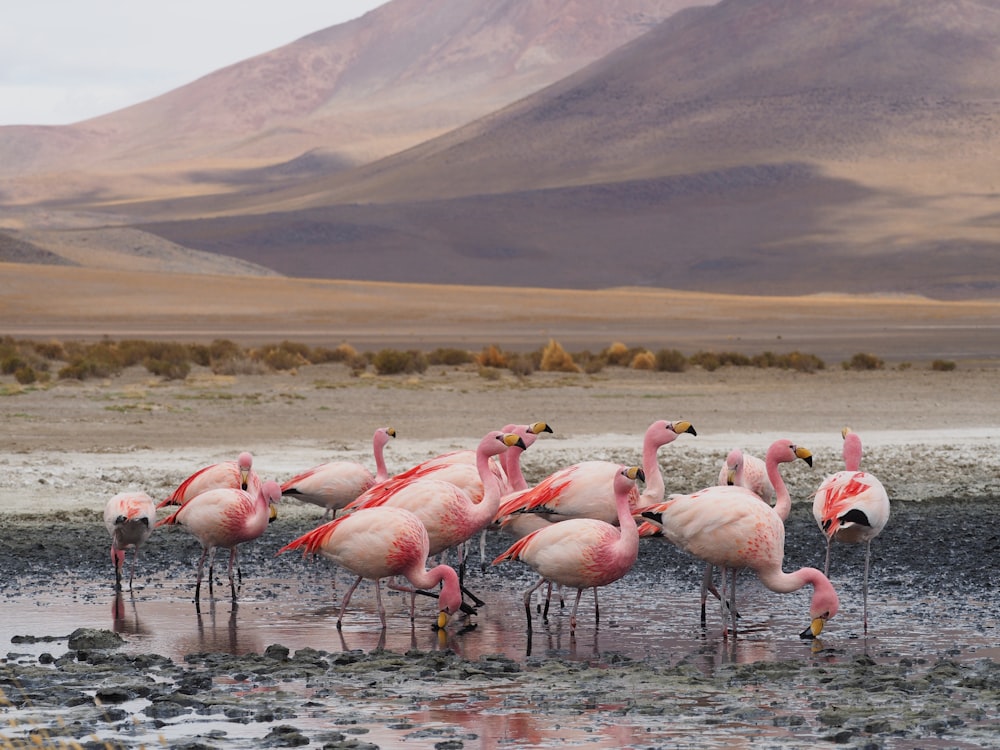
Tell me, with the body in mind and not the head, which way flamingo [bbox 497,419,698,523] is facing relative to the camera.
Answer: to the viewer's right

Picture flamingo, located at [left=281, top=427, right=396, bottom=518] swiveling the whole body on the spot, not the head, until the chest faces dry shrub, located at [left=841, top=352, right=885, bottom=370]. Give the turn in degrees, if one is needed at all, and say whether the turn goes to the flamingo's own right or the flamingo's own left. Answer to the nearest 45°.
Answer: approximately 45° to the flamingo's own left

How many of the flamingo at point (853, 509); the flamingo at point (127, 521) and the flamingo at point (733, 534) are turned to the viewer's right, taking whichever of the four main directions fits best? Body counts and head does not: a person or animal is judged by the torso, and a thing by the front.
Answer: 1

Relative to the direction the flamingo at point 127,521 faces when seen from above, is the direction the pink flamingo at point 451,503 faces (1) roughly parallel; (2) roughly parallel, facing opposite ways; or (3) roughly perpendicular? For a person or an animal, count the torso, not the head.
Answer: roughly perpendicular

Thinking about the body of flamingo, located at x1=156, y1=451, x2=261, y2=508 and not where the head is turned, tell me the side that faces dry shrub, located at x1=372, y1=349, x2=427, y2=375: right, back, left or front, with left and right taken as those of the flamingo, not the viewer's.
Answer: left

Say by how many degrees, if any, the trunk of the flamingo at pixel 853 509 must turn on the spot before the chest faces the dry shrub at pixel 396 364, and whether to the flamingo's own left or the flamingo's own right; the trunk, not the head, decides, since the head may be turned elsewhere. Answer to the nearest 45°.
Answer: approximately 45° to the flamingo's own left

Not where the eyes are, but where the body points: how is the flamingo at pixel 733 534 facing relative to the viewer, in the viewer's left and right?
facing to the right of the viewer

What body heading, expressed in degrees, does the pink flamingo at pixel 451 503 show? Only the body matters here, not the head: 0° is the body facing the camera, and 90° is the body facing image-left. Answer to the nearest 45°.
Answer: approximately 270°

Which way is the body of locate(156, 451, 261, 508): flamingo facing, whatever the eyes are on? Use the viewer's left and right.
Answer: facing to the right of the viewer

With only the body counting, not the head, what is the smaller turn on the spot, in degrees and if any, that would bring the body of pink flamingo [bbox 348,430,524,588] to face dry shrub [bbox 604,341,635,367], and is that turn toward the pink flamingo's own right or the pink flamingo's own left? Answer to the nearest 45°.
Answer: approximately 90° to the pink flamingo's own left

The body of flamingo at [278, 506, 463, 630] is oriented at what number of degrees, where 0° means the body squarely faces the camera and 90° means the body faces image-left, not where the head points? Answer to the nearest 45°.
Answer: approximately 270°

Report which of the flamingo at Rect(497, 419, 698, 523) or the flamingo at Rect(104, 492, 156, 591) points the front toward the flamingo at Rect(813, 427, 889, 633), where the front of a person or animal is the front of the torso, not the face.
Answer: the flamingo at Rect(497, 419, 698, 523)
